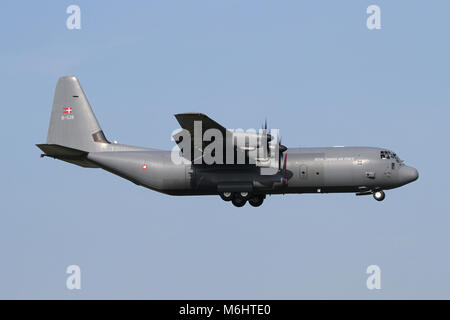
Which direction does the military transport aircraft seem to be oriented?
to the viewer's right
